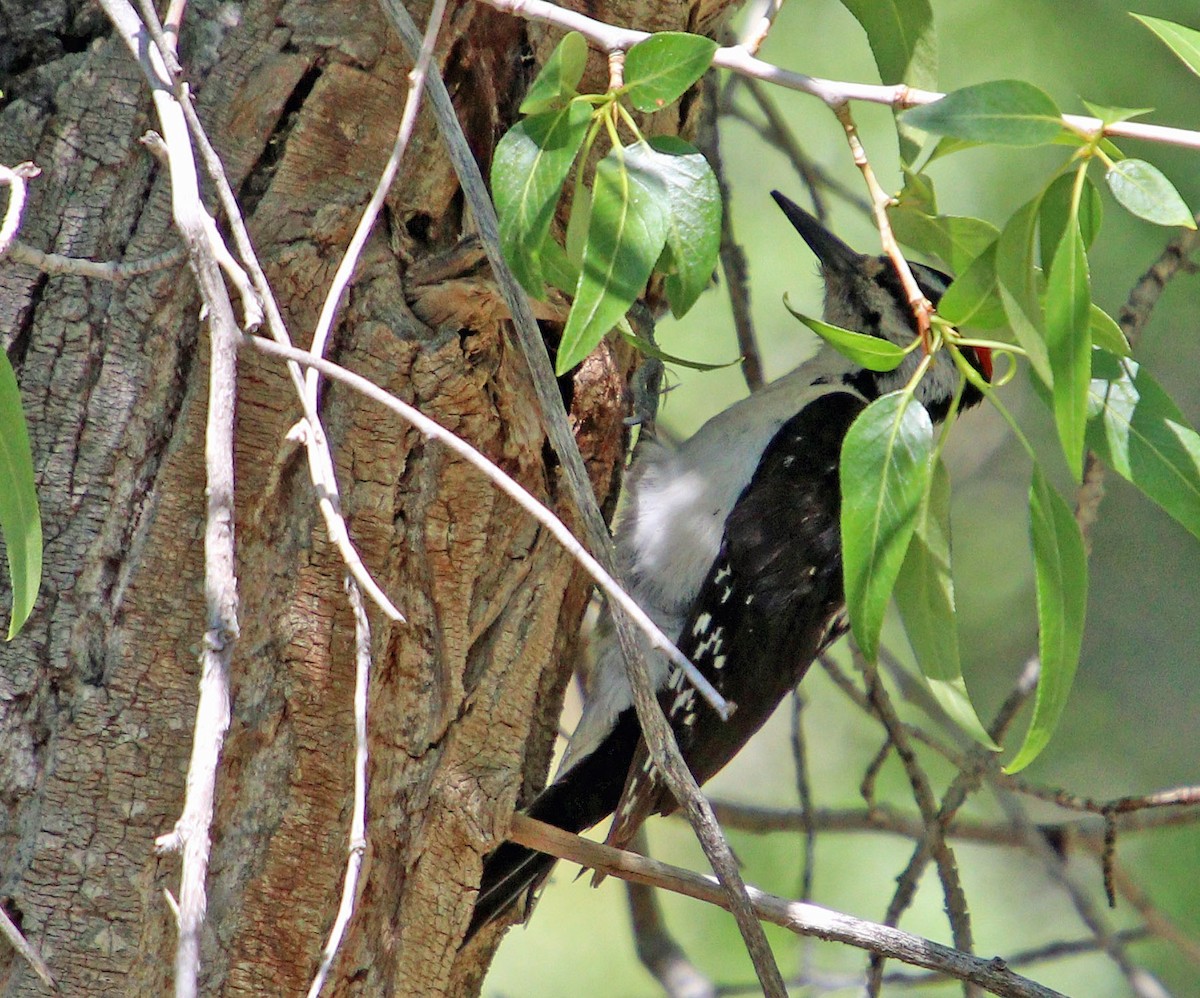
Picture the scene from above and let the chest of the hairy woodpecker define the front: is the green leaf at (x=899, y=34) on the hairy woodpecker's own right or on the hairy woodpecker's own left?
on the hairy woodpecker's own left

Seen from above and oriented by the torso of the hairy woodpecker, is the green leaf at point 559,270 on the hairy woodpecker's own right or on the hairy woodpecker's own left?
on the hairy woodpecker's own left

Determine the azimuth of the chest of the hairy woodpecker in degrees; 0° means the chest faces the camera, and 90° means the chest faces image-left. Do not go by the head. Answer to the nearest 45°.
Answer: approximately 90°

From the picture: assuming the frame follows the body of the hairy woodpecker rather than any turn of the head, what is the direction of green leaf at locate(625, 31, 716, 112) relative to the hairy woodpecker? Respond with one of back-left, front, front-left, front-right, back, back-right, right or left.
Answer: left

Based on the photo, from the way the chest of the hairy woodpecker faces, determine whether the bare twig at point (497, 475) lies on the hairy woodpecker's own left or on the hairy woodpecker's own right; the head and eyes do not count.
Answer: on the hairy woodpecker's own left

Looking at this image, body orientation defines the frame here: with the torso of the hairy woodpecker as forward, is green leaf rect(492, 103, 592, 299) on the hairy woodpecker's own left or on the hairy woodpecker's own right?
on the hairy woodpecker's own left

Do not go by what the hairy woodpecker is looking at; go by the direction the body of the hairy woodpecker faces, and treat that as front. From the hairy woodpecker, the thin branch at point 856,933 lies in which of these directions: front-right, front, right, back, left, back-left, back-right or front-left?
left
